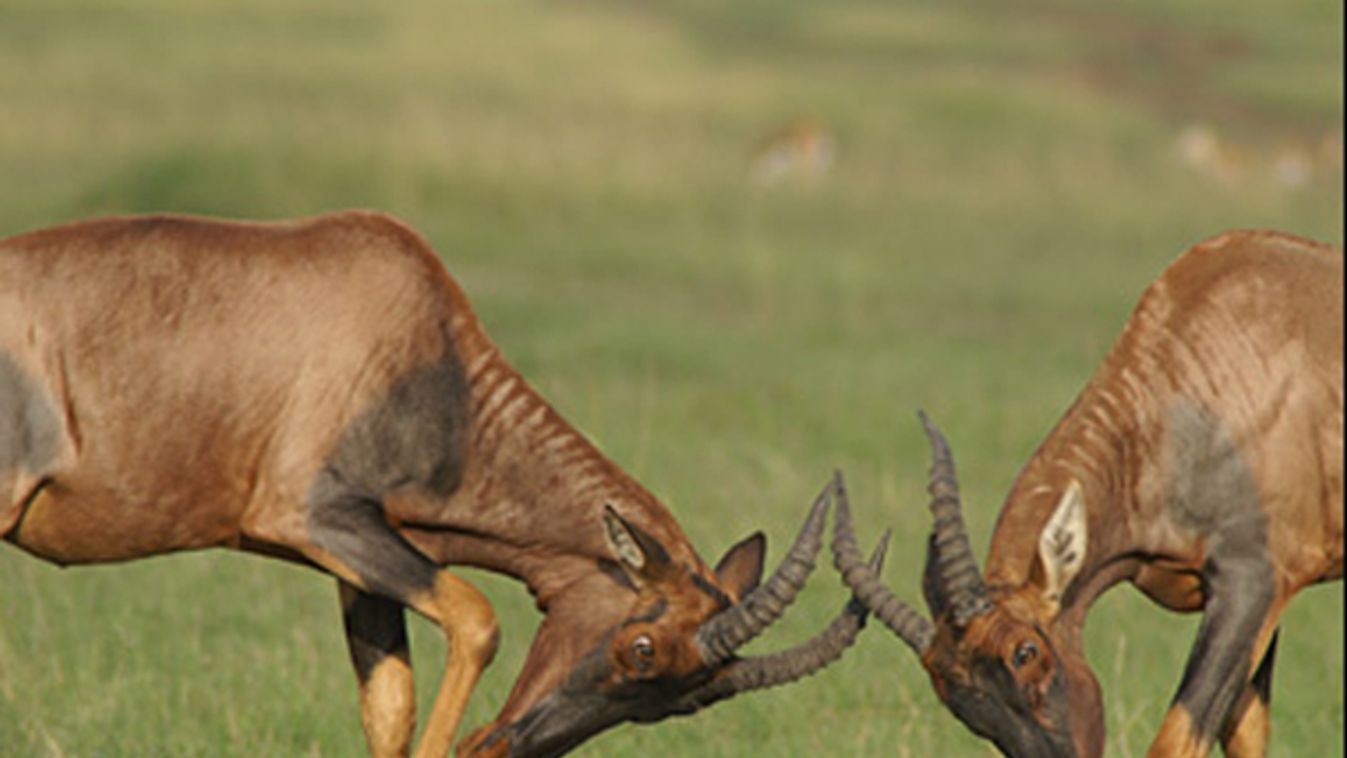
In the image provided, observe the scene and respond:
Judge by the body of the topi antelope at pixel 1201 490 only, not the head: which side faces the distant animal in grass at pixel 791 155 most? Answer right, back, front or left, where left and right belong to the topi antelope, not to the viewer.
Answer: right

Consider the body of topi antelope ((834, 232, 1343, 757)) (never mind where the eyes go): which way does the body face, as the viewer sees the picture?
to the viewer's left

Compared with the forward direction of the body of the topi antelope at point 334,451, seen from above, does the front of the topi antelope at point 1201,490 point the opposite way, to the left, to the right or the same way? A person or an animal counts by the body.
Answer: the opposite way

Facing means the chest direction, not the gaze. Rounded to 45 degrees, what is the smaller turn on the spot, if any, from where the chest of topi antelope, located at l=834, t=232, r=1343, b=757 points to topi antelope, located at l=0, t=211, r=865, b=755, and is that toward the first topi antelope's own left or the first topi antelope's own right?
approximately 45° to the first topi antelope's own left

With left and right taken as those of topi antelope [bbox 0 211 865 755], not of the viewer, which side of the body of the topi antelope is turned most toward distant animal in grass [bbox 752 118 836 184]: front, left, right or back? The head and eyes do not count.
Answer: left

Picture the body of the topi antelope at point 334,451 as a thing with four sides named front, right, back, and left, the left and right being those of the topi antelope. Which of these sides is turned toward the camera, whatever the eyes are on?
right

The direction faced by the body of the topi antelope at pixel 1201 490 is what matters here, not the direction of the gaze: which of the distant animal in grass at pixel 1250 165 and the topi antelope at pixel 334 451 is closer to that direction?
the topi antelope

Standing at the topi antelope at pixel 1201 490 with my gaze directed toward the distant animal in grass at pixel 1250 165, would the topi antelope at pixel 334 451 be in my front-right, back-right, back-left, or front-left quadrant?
back-left

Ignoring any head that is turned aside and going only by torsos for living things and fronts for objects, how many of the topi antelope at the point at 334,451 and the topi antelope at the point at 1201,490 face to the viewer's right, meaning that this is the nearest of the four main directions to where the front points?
1

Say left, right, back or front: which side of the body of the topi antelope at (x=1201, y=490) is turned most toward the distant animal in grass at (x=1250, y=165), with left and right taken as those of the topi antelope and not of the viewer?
right
